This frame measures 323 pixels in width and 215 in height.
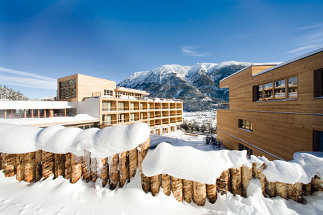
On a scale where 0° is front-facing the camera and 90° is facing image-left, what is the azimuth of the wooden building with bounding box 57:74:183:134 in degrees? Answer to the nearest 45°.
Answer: approximately 315°

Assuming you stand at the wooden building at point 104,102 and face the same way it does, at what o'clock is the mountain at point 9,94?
The mountain is roughly at 6 o'clock from the wooden building.

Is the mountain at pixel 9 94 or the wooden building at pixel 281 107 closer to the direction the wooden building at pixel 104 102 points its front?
the wooden building

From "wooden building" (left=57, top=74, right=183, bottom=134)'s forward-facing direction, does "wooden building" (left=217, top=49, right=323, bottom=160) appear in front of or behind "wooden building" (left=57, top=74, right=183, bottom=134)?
in front
